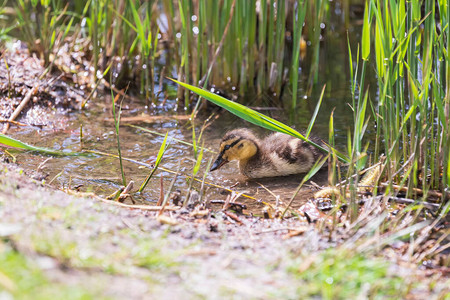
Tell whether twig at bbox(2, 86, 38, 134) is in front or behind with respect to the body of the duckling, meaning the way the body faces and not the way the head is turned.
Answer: in front

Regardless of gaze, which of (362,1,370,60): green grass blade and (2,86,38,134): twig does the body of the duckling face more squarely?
the twig

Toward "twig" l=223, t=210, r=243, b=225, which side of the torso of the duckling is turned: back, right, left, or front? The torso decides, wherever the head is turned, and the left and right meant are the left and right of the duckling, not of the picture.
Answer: left

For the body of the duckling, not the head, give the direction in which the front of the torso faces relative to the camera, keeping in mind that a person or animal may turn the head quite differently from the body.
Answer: to the viewer's left

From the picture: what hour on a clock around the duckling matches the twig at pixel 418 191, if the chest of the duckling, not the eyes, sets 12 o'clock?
The twig is roughly at 8 o'clock from the duckling.

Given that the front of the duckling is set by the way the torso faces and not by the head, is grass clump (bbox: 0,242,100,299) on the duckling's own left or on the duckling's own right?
on the duckling's own left

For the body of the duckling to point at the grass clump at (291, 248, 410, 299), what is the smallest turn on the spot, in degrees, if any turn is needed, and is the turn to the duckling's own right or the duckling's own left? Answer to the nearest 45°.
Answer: approximately 90° to the duckling's own left

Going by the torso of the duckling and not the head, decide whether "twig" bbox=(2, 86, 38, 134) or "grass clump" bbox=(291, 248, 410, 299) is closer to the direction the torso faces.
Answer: the twig

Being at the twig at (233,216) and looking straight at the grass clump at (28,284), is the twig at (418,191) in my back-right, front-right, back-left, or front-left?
back-left
